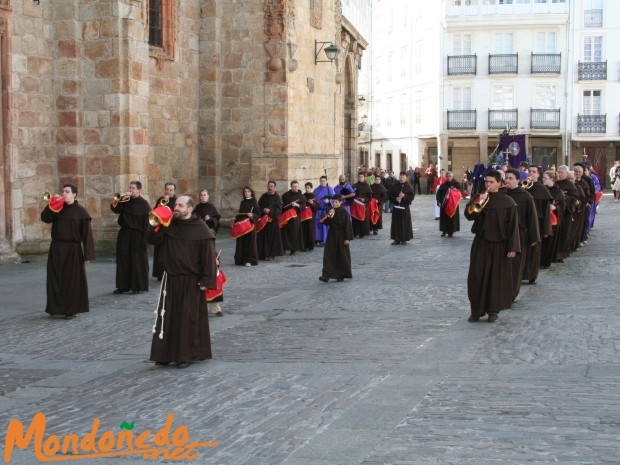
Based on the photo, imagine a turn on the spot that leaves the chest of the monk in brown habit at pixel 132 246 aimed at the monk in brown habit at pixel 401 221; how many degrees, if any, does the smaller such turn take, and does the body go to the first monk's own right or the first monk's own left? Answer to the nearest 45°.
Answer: approximately 180°

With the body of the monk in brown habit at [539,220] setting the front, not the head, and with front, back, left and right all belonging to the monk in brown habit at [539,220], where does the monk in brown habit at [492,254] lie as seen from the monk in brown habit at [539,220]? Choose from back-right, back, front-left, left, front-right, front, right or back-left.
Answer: front-left

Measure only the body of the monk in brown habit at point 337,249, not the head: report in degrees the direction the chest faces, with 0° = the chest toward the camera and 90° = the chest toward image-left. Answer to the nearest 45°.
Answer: approximately 45°

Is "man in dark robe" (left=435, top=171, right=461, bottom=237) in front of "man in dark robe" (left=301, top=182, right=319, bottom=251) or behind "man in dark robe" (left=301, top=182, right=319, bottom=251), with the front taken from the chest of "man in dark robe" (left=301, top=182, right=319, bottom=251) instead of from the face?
behind

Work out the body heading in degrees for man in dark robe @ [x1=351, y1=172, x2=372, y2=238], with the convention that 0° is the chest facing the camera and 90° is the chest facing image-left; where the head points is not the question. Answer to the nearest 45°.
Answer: approximately 45°

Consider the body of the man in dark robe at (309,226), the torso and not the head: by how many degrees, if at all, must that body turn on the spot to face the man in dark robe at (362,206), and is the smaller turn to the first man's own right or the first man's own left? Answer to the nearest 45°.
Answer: approximately 180°

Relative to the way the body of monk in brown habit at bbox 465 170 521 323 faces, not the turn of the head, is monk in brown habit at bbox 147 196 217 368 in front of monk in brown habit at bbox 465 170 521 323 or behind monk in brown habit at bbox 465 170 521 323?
in front

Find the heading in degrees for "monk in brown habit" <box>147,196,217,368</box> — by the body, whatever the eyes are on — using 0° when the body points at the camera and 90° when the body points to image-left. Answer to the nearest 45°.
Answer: approximately 45°

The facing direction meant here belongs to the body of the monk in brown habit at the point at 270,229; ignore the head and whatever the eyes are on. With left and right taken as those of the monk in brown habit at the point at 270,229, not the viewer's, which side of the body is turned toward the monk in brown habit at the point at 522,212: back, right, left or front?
left

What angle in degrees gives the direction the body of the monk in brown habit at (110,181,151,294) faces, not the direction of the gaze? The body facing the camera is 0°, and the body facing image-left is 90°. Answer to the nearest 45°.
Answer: approximately 45°
